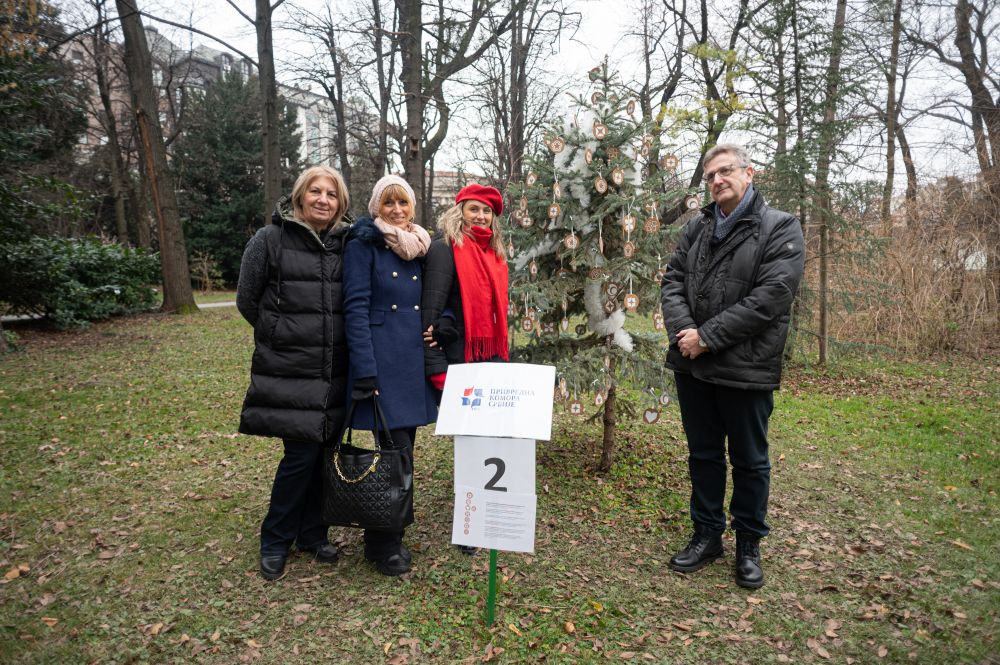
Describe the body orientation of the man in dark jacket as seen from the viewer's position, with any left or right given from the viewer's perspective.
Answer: facing the viewer and to the left of the viewer

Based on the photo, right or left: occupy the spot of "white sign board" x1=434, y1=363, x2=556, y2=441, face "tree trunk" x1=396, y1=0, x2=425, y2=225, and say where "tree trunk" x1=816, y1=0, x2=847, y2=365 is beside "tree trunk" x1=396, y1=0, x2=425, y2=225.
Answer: right

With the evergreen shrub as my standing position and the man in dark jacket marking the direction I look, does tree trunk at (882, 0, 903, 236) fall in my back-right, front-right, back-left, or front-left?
front-left

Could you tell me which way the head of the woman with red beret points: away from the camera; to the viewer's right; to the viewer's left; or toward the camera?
toward the camera

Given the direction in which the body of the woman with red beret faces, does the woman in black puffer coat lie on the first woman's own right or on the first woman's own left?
on the first woman's own right

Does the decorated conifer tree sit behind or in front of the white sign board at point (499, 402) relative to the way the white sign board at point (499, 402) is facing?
behind

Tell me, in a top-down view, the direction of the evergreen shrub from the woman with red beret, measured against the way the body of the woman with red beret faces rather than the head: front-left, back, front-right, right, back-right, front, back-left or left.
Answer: back

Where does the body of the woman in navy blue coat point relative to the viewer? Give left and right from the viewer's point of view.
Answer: facing the viewer and to the right of the viewer

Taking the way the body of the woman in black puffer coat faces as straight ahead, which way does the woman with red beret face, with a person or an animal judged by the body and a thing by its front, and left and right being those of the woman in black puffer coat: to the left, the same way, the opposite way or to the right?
the same way

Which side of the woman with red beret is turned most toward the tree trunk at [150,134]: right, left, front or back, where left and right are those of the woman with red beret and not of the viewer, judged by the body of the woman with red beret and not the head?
back

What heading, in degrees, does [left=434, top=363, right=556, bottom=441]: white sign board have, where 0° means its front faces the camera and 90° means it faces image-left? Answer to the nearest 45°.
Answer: approximately 0°

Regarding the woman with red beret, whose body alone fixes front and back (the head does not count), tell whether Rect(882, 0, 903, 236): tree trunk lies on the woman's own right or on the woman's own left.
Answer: on the woman's own left

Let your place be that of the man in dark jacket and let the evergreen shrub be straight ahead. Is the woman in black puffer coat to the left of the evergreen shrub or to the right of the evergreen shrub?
left

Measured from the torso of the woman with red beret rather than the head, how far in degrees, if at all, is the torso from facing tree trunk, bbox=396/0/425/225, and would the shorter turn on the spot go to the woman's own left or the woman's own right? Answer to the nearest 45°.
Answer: approximately 135° to the woman's own left

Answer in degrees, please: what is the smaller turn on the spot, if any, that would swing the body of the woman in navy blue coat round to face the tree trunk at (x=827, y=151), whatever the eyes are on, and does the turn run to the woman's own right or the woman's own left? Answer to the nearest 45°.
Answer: approximately 90° to the woman's own left

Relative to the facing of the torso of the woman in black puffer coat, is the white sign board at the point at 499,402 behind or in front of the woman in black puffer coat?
in front

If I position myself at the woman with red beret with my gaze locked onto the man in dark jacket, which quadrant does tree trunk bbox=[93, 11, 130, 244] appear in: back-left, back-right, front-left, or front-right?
back-left
